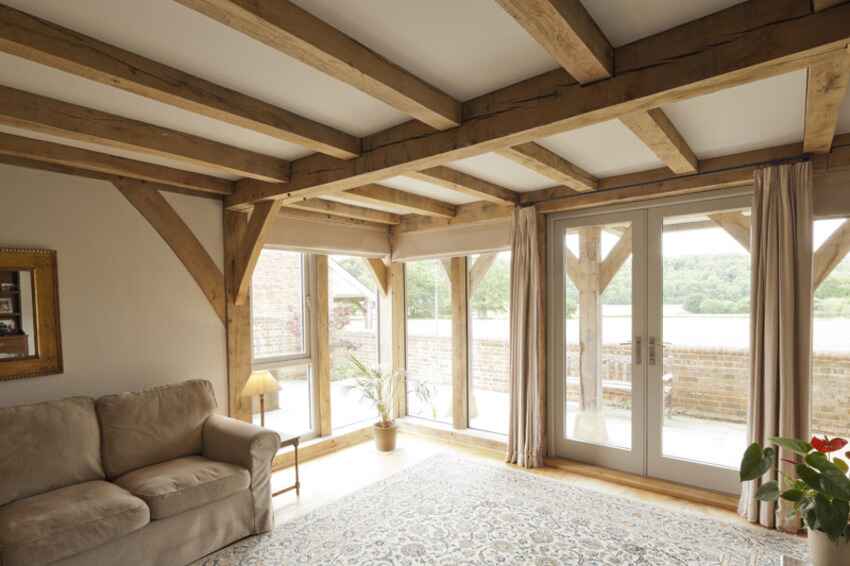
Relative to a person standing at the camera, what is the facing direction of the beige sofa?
facing the viewer and to the right of the viewer

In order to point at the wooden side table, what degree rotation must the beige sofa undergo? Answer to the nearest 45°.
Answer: approximately 45° to its left

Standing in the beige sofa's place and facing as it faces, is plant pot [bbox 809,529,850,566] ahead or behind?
ahead

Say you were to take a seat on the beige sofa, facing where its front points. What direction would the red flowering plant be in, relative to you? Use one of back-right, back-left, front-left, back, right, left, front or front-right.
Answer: front

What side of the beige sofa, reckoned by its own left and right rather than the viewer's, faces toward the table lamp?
left

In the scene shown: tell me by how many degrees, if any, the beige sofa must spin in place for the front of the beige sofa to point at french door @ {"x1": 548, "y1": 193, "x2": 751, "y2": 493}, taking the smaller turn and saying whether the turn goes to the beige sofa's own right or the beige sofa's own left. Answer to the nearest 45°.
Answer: approximately 45° to the beige sofa's own left

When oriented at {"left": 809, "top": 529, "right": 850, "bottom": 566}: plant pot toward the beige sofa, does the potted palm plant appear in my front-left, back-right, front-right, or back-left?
front-right

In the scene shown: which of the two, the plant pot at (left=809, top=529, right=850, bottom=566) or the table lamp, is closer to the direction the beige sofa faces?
the plant pot

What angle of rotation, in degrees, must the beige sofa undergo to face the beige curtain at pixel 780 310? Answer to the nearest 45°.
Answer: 0° — it already faces it

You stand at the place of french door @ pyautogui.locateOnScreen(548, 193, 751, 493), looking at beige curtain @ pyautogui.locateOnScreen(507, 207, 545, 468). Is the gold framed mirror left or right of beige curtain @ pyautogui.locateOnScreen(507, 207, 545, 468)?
left
